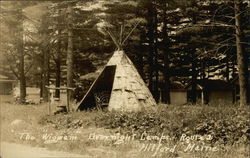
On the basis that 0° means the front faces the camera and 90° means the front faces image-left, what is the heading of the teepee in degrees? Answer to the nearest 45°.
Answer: approximately 45°
